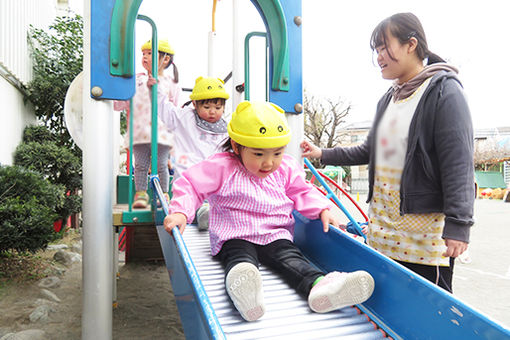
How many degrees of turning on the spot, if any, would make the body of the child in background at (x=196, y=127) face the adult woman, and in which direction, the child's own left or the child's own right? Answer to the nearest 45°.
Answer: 0° — they already face them

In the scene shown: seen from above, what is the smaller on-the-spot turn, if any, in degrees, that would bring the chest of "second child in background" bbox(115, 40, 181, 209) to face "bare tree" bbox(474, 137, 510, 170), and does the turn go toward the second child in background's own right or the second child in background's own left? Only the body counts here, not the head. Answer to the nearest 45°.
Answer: approximately 180°

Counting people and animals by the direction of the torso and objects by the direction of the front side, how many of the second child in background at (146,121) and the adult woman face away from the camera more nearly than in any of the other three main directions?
0

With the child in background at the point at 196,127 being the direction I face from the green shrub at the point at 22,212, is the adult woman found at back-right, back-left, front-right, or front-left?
front-right

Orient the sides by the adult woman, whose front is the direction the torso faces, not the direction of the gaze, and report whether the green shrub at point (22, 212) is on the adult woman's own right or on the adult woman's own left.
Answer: on the adult woman's own right

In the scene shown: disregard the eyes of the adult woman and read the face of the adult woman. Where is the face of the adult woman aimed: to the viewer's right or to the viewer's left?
to the viewer's left

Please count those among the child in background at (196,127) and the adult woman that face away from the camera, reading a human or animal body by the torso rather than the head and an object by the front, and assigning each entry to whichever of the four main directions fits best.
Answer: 0

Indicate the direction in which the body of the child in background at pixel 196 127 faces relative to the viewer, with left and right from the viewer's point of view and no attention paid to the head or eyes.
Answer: facing the viewer and to the right of the viewer

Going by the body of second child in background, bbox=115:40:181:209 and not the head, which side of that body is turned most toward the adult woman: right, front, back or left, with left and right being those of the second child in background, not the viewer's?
left

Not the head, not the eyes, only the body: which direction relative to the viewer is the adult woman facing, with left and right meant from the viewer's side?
facing the viewer and to the left of the viewer

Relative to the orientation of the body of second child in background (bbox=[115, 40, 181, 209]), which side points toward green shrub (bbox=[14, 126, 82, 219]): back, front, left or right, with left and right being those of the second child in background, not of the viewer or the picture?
right
